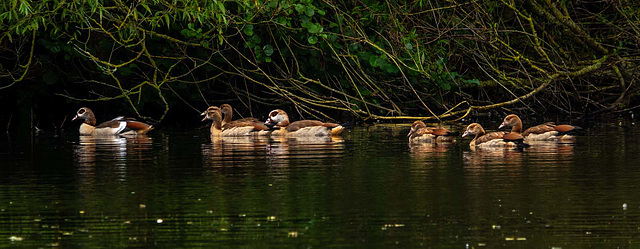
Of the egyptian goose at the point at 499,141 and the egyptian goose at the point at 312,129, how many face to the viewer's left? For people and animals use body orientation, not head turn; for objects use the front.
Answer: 2

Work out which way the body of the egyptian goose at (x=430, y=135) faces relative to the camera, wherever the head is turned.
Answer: to the viewer's left

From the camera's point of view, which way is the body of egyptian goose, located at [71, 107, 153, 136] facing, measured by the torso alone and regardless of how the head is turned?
to the viewer's left

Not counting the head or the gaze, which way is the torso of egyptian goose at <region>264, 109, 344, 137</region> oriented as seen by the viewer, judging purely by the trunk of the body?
to the viewer's left

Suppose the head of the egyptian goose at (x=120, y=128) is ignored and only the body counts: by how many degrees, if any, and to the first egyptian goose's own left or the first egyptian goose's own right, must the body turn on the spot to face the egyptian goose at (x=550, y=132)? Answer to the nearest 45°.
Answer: approximately 135° to the first egyptian goose's own left

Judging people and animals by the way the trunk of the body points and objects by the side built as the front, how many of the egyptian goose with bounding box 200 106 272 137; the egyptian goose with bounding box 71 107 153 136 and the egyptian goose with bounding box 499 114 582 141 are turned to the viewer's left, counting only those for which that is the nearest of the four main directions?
3

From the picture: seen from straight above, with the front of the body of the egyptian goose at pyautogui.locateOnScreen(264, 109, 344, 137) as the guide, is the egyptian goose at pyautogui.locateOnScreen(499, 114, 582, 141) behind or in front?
behind

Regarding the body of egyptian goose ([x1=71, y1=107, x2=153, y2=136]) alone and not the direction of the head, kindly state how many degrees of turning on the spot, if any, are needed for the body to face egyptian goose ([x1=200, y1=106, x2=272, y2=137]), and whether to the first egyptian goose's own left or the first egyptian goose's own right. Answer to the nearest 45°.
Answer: approximately 135° to the first egyptian goose's own left

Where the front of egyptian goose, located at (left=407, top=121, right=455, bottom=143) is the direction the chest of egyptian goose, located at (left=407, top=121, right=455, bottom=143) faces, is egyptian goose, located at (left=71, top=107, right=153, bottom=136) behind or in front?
in front

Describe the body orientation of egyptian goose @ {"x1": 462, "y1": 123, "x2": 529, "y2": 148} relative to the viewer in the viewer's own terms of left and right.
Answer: facing to the left of the viewer

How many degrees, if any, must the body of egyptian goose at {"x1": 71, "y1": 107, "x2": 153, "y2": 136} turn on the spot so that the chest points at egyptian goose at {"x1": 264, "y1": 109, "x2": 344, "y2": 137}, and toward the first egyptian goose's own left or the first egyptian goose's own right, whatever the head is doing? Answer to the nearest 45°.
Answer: approximately 135° to the first egyptian goose's own left

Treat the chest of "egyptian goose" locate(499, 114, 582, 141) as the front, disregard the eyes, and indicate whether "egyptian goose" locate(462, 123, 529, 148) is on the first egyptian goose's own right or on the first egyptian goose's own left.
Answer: on the first egyptian goose's own left
